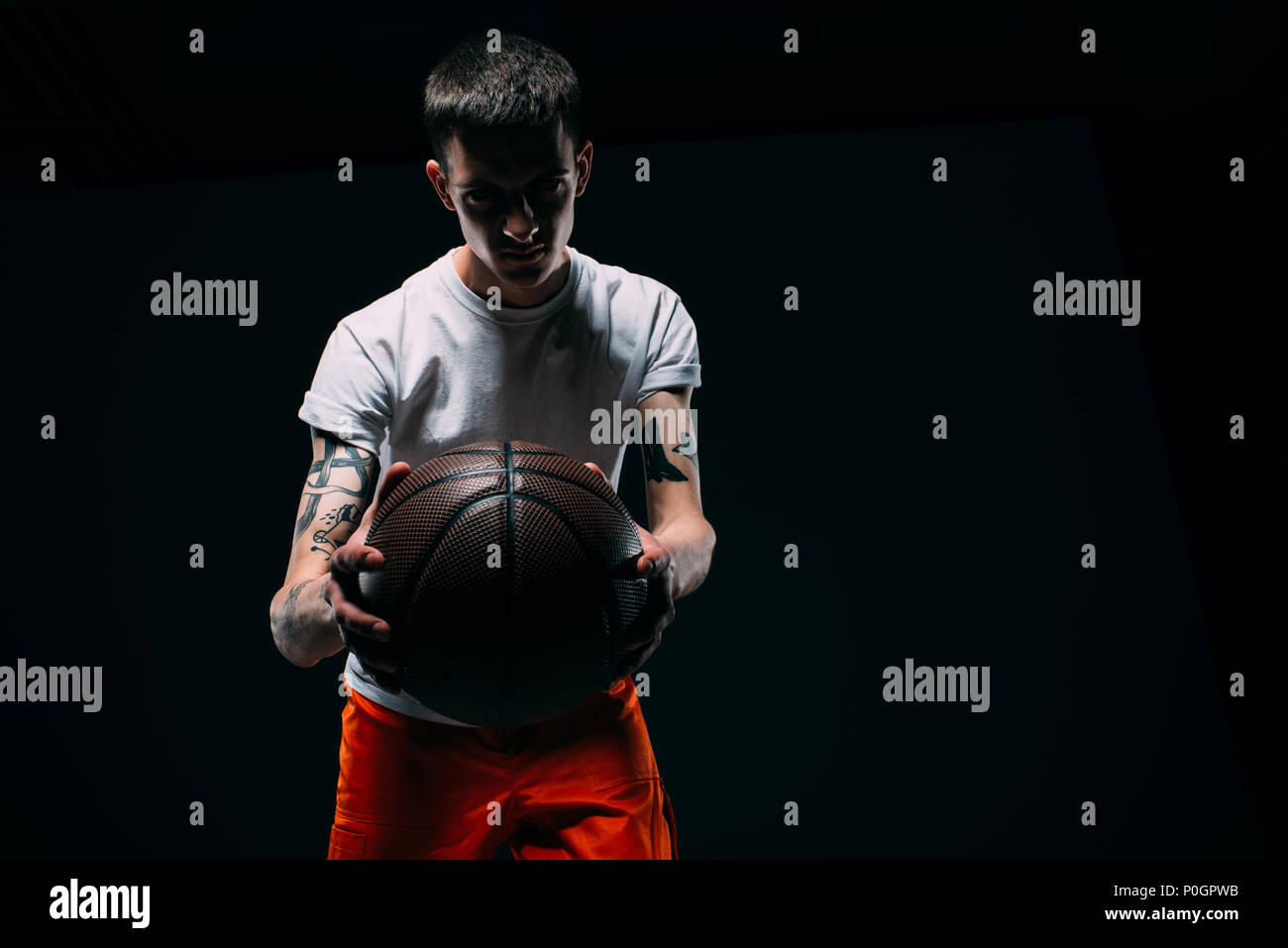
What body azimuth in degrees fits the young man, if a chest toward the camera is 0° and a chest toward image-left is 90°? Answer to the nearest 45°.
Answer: approximately 0°
